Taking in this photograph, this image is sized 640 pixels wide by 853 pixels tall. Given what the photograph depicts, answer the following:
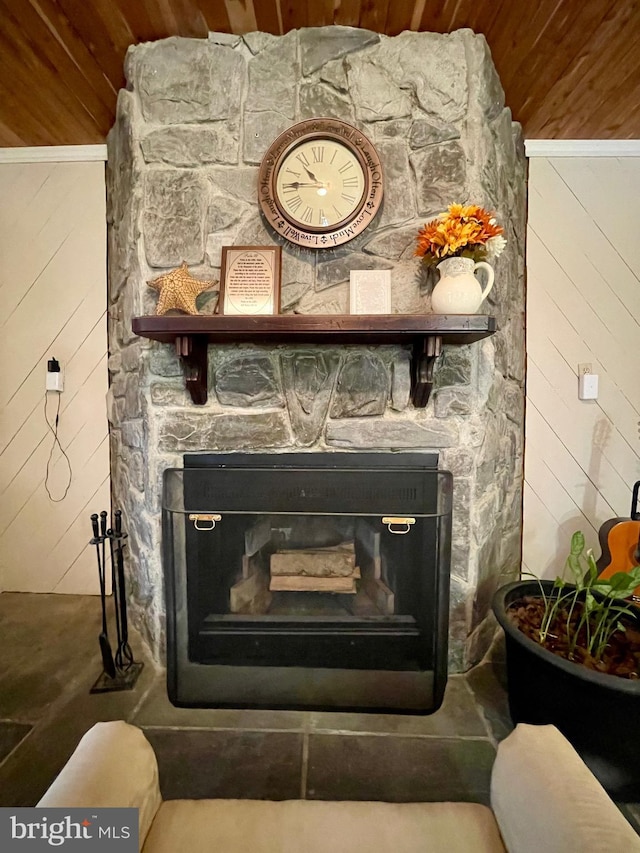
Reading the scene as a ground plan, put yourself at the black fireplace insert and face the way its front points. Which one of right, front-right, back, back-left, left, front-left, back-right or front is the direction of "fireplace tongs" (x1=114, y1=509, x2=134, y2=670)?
right

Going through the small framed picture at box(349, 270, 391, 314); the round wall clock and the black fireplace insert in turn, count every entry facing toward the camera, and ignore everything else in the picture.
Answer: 3

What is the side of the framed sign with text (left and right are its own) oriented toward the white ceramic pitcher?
left

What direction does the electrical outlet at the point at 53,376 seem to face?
toward the camera

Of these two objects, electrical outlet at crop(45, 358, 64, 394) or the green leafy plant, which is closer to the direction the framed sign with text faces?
the green leafy plant

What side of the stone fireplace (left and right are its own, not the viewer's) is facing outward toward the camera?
front

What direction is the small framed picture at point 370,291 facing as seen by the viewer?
toward the camera

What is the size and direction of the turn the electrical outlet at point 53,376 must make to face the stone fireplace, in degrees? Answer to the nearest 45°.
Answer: approximately 45° to its left

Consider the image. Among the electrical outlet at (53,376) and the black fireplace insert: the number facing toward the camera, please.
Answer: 2
